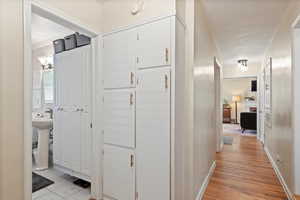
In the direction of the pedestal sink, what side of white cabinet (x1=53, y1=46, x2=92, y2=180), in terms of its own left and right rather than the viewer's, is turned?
right

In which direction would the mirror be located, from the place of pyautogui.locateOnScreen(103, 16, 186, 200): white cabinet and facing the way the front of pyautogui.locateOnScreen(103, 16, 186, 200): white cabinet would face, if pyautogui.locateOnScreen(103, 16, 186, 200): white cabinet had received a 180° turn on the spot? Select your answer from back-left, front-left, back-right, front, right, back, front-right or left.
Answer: left

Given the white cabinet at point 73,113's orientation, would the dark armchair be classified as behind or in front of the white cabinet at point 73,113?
behind

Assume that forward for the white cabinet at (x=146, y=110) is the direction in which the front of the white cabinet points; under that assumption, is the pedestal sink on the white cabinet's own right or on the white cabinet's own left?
on the white cabinet's own right

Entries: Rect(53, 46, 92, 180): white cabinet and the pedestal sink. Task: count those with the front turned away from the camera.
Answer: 0

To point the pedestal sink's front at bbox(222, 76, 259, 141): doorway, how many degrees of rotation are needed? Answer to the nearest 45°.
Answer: approximately 135° to its left

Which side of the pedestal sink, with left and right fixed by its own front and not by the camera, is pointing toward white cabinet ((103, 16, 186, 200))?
left

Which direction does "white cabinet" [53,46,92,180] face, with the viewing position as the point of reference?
facing the viewer and to the left of the viewer

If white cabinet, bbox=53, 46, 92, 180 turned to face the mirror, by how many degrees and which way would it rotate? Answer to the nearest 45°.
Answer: approximately 135° to its right
